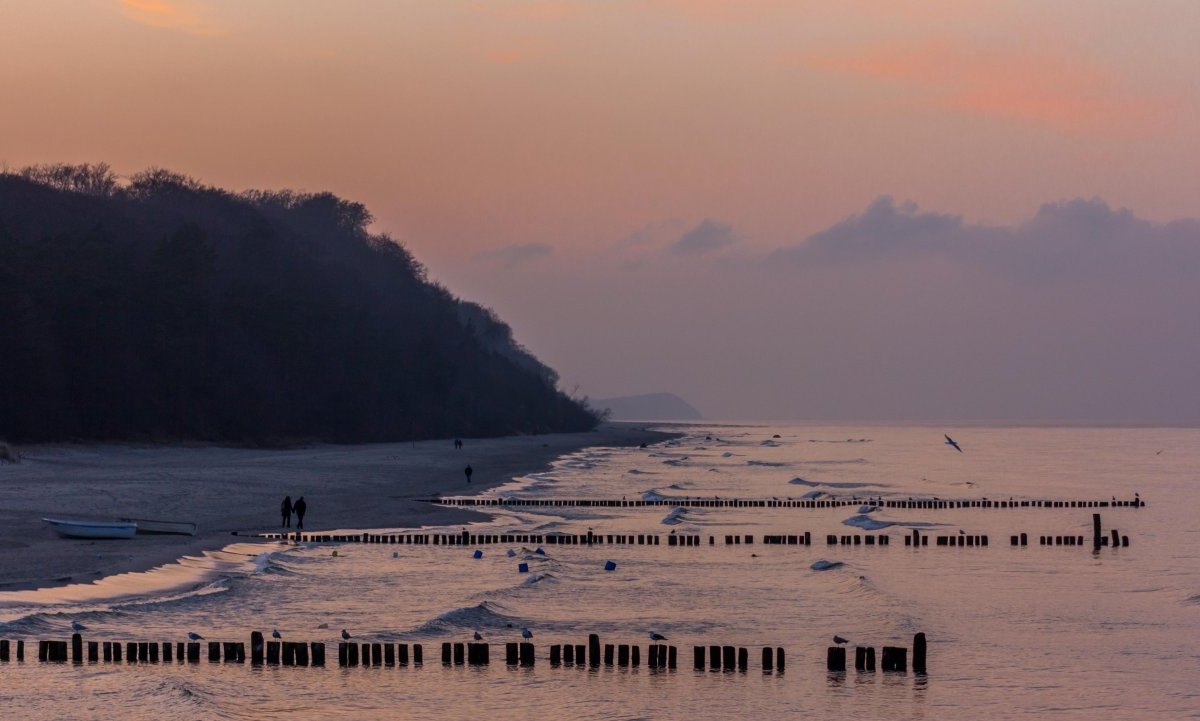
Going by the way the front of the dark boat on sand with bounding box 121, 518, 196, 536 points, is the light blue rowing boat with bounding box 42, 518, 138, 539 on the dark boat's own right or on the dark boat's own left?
on the dark boat's own left

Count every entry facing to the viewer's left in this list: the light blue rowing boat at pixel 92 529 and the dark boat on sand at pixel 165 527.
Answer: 2

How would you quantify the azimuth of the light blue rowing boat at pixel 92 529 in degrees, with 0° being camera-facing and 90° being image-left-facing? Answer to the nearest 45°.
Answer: approximately 90°

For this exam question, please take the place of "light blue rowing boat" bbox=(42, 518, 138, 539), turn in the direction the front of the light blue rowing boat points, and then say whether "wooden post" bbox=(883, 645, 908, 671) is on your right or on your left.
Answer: on your left

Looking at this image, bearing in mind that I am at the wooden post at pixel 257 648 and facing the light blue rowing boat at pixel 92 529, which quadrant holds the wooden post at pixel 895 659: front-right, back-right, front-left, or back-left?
back-right

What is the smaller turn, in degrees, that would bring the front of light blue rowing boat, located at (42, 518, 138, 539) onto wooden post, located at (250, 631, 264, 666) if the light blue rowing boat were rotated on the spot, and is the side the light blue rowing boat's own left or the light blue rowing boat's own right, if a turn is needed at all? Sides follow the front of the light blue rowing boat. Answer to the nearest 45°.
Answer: approximately 90° to the light blue rowing boat's own left

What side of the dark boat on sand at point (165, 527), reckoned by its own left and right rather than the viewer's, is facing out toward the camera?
left
